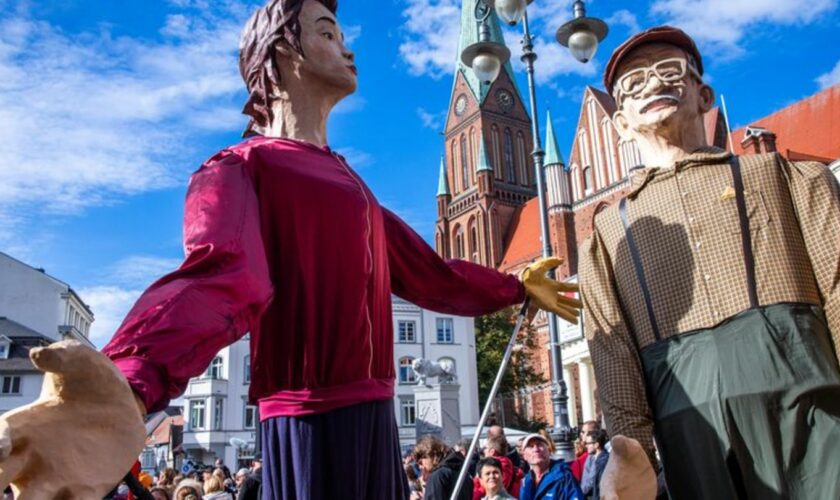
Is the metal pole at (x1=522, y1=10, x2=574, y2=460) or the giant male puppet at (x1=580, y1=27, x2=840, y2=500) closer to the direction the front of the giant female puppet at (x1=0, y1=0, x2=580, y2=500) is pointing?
the giant male puppet

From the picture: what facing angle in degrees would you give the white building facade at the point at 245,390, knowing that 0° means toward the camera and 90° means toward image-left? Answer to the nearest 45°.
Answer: approximately 0°

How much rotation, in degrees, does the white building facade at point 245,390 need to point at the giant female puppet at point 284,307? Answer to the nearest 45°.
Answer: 0° — it already faces it

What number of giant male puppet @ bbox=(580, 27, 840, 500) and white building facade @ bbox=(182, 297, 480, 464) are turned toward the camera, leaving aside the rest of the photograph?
2

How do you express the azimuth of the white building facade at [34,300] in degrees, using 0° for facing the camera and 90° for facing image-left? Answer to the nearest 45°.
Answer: approximately 315°

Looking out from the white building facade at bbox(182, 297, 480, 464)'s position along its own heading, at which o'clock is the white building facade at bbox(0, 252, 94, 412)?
the white building facade at bbox(0, 252, 94, 412) is roughly at 4 o'clock from the white building facade at bbox(182, 297, 480, 464).
